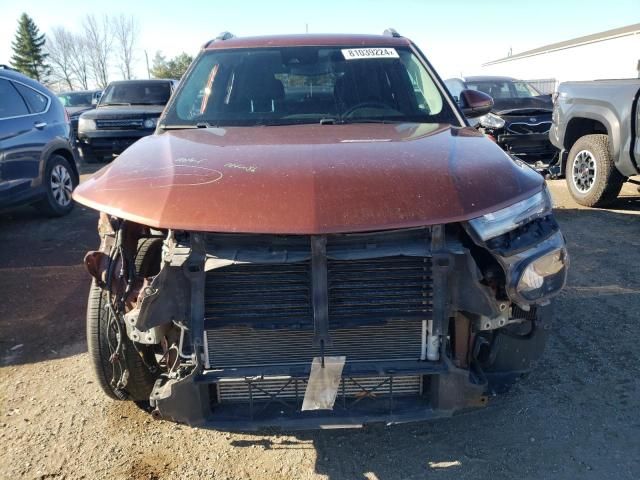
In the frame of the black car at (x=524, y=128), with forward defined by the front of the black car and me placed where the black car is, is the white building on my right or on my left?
on my left

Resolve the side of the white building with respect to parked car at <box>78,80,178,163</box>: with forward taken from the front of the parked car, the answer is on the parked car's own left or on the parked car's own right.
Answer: on the parked car's own left

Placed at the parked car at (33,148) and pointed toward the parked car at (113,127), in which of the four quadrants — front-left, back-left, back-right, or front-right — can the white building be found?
front-right

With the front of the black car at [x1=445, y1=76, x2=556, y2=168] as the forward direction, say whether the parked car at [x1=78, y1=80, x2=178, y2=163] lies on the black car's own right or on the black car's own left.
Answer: on the black car's own right

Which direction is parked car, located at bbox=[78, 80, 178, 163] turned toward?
toward the camera

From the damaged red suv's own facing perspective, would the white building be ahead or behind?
behind

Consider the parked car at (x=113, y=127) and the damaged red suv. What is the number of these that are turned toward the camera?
2

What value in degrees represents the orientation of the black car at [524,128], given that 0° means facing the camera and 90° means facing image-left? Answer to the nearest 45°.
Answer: approximately 315°
